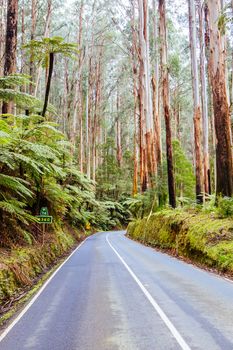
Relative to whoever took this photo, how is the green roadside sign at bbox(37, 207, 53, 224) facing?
facing the viewer
